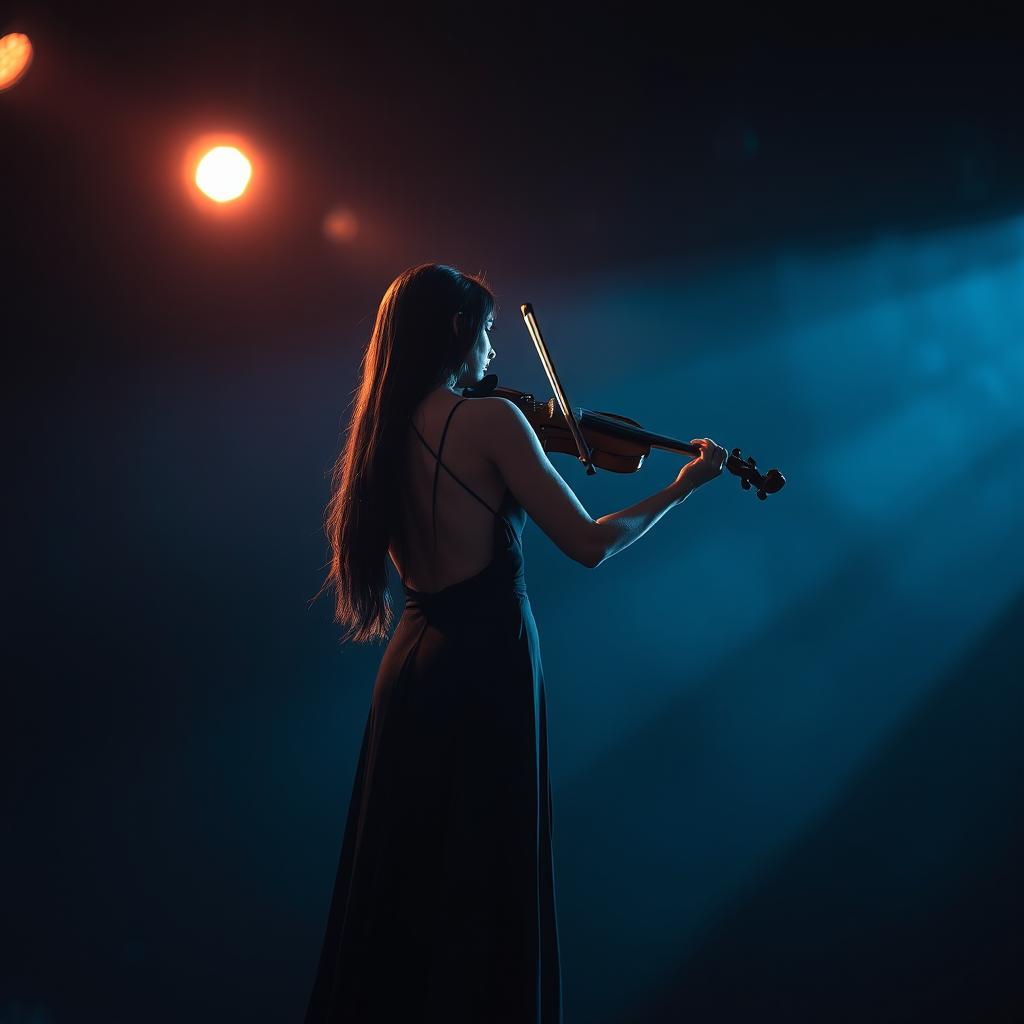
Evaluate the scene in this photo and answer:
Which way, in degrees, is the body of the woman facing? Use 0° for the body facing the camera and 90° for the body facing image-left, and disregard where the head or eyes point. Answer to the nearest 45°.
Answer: approximately 225°

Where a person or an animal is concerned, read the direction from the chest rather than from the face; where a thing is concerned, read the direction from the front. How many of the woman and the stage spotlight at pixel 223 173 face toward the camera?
1
